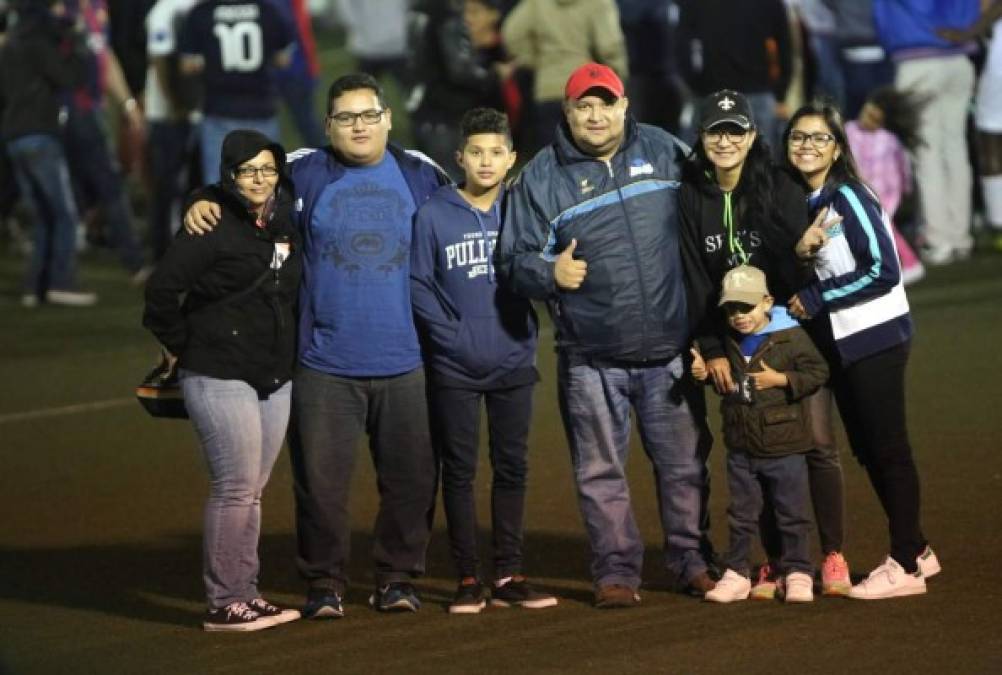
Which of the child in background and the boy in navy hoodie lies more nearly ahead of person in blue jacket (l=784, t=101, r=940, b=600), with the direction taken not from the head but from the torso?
the boy in navy hoodie

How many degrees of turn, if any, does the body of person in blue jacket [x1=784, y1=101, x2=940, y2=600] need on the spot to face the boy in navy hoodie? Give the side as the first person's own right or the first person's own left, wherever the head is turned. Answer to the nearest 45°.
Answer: approximately 45° to the first person's own right

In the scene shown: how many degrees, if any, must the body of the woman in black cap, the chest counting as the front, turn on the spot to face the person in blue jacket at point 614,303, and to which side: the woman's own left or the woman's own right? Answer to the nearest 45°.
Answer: approximately 90° to the woman's own right

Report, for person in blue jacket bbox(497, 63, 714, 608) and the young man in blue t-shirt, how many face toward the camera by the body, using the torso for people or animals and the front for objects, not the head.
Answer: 2

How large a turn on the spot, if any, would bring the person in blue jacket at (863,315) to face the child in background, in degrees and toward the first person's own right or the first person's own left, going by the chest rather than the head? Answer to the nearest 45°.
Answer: approximately 135° to the first person's own right

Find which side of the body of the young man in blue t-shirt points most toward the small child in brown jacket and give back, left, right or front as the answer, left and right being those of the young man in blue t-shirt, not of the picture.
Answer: left

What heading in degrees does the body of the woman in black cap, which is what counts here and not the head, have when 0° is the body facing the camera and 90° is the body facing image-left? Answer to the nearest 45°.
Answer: approximately 0°

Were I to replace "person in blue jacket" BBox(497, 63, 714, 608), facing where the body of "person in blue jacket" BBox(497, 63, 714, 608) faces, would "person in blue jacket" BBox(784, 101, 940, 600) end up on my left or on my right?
on my left

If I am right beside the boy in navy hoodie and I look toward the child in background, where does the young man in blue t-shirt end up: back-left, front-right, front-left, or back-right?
back-left

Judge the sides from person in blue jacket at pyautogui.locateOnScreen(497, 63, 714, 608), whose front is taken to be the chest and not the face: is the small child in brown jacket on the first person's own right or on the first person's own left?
on the first person's own left

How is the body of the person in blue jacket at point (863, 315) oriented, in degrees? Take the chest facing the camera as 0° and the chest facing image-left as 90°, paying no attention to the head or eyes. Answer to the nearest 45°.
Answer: approximately 45°

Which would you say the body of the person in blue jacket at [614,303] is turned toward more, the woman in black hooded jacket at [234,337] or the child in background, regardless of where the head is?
the woman in black hooded jacket
